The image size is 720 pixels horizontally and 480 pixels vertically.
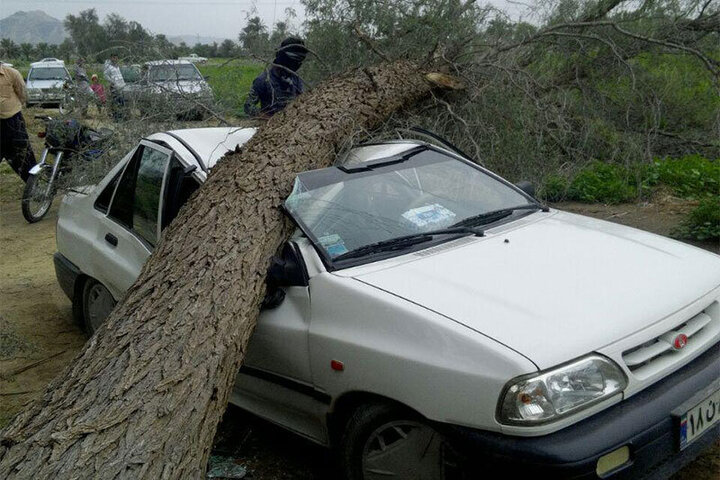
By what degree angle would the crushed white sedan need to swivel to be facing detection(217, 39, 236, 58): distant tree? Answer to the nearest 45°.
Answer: approximately 135° to its left

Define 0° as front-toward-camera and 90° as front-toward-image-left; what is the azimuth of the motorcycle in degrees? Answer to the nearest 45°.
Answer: approximately 45°

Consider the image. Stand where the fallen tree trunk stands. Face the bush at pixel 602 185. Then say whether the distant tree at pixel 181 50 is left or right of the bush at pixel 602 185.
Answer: left

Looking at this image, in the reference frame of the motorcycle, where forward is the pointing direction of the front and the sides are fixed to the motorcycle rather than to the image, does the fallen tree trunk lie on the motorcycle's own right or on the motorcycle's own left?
on the motorcycle's own left

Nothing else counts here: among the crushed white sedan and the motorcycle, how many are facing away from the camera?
0

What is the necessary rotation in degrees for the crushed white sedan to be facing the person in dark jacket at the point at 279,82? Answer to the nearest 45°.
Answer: approximately 135° to its left

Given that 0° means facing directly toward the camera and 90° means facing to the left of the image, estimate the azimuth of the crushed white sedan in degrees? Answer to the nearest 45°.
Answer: approximately 315°
